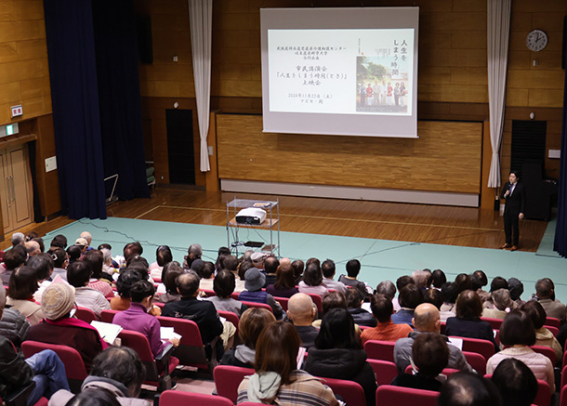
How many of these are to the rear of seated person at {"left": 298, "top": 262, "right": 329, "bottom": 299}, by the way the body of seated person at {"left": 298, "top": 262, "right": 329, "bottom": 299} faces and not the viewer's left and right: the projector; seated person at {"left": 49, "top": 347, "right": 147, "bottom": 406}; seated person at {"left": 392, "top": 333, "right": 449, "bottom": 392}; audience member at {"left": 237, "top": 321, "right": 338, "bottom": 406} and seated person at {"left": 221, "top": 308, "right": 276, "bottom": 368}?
4

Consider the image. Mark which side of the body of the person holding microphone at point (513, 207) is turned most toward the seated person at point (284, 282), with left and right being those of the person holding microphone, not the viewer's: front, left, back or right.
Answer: front

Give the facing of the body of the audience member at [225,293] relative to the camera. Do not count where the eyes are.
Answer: away from the camera

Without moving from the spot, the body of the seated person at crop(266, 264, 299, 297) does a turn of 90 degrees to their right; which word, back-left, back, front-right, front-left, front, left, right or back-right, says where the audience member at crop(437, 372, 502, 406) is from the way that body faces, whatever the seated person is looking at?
right

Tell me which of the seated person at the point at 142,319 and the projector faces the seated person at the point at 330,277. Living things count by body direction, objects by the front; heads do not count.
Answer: the seated person at the point at 142,319

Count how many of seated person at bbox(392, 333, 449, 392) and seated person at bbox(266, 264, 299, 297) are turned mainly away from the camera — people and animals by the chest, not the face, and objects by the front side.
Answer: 2

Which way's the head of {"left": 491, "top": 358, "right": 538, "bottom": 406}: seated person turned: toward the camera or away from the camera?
away from the camera

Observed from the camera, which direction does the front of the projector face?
facing away from the viewer

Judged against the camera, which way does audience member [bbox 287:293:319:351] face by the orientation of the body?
away from the camera

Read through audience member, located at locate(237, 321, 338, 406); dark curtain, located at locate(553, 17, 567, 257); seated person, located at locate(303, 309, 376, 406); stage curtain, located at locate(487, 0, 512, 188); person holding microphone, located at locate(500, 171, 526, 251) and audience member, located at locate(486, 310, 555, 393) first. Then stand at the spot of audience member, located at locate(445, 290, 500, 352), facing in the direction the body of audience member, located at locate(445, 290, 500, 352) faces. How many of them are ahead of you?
3

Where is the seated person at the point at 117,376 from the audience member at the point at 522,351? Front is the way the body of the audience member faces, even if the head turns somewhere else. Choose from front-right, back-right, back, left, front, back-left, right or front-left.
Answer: back-left

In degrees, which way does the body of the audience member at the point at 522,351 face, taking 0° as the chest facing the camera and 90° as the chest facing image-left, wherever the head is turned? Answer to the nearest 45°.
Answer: approximately 180°

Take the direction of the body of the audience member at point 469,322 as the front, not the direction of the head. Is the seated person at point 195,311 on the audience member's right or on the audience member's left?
on the audience member's left

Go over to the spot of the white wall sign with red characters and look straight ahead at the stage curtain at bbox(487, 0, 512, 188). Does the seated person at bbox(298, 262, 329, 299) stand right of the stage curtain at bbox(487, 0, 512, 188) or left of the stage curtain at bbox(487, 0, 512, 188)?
right

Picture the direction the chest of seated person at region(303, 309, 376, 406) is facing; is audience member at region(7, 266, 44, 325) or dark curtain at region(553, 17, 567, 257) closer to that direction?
the dark curtain

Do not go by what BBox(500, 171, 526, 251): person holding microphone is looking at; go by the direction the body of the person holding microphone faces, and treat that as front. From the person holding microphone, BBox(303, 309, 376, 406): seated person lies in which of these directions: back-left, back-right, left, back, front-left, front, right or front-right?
front-left

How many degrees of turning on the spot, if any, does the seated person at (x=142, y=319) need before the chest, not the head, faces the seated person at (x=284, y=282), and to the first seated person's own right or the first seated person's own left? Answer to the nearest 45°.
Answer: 0° — they already face them

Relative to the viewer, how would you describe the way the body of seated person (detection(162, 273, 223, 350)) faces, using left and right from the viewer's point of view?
facing away from the viewer

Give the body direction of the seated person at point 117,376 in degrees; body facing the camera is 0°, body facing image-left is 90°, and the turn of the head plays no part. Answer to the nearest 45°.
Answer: approximately 225°
